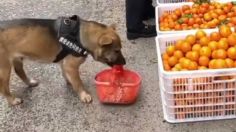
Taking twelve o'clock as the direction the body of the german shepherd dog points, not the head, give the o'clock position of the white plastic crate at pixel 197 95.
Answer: The white plastic crate is roughly at 1 o'clock from the german shepherd dog.

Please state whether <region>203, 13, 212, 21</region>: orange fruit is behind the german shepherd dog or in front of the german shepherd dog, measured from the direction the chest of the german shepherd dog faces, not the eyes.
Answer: in front

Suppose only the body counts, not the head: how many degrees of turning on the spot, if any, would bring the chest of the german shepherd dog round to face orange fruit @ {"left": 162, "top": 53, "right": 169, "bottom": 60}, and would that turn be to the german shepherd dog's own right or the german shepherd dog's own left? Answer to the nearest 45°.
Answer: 0° — it already faces it

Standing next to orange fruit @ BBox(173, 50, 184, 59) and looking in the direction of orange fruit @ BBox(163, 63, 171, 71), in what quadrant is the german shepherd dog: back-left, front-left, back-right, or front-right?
front-right

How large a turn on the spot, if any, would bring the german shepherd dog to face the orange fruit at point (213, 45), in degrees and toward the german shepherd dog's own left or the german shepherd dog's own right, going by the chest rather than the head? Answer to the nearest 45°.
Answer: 0° — it already faces it

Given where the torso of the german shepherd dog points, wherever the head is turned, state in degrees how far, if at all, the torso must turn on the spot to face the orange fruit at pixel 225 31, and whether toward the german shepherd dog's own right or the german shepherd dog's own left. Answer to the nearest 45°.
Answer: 0° — it already faces it

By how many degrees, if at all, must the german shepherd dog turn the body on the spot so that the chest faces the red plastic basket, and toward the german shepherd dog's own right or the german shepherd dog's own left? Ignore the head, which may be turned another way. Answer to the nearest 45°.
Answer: approximately 45° to the german shepherd dog's own right

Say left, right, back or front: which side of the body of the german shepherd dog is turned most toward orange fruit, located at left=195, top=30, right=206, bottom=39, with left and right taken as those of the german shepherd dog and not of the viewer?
front

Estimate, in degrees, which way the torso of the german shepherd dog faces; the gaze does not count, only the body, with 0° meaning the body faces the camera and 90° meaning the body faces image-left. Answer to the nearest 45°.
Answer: approximately 270°

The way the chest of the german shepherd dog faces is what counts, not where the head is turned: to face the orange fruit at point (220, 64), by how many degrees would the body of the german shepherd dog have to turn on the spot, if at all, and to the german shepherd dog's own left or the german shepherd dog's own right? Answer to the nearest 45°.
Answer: approximately 45° to the german shepherd dog's own right

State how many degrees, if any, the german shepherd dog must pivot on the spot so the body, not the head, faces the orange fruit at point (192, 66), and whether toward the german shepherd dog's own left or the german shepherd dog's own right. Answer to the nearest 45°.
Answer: approximately 45° to the german shepherd dog's own right

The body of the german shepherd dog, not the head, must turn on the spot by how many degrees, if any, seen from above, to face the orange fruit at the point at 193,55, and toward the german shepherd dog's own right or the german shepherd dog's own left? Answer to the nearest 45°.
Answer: approximately 45° to the german shepherd dog's own right

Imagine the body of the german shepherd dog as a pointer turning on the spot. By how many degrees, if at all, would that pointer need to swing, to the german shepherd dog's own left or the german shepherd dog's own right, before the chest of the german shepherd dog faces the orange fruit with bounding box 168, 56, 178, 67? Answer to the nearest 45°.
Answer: approximately 45° to the german shepherd dog's own right

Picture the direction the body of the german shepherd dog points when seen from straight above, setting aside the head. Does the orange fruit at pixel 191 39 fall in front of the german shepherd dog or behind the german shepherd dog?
in front

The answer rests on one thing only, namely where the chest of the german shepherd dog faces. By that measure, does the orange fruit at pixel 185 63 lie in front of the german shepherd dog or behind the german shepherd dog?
in front
